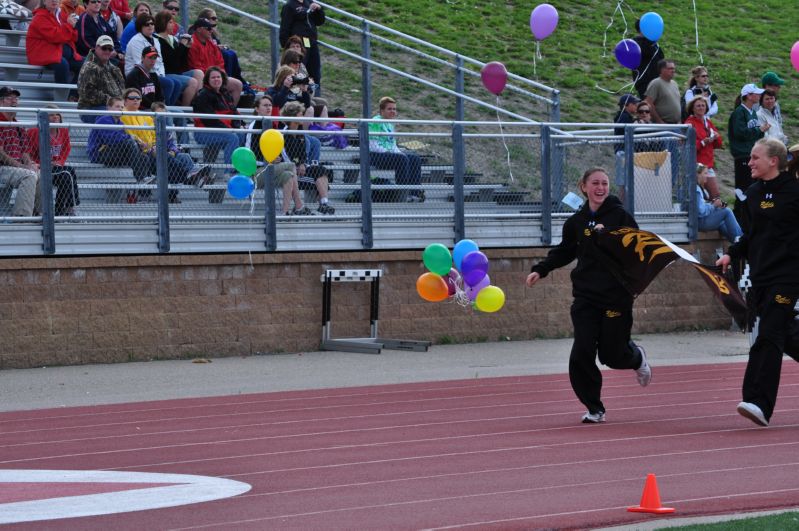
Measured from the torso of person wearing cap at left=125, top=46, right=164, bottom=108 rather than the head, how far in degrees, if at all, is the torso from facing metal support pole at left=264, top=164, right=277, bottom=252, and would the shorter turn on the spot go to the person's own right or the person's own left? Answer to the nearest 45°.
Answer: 0° — they already face it

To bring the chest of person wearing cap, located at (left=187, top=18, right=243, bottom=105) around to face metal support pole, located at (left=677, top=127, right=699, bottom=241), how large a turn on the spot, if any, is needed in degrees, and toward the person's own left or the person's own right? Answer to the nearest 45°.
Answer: approximately 45° to the person's own left

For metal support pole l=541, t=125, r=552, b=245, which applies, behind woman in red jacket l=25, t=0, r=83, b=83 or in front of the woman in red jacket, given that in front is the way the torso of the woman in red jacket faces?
in front

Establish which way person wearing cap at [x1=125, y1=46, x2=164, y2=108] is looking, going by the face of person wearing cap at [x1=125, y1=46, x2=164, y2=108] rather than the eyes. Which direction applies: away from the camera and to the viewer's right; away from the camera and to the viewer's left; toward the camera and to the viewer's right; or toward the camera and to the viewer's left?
toward the camera and to the viewer's right

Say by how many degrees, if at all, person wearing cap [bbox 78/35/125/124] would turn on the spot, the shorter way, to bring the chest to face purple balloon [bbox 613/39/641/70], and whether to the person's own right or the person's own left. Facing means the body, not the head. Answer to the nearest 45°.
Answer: approximately 45° to the person's own left

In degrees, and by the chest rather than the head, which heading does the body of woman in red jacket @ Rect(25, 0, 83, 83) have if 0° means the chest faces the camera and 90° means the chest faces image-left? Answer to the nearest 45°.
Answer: approximately 315°

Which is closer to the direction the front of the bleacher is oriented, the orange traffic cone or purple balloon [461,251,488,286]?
the orange traffic cone

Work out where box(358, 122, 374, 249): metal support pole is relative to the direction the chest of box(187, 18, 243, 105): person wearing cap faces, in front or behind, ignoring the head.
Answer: in front

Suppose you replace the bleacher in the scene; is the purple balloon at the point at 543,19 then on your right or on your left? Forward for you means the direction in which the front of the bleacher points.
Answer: on your left

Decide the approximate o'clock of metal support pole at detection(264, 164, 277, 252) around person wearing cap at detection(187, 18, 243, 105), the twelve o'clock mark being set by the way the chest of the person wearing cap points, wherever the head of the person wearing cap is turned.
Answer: The metal support pole is roughly at 1 o'clock from the person wearing cap.

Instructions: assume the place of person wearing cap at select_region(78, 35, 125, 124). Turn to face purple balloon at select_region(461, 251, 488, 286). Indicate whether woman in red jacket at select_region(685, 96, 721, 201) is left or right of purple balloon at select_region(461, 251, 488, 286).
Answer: left

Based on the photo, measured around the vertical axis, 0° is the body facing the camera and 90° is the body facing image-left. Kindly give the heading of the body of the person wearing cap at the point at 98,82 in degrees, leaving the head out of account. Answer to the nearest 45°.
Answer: approximately 315°
